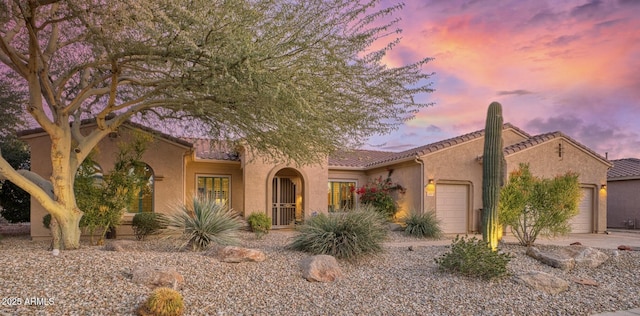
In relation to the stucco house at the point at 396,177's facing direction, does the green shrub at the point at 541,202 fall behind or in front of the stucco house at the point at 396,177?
in front

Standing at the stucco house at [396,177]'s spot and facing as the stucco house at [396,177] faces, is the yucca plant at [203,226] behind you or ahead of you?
ahead

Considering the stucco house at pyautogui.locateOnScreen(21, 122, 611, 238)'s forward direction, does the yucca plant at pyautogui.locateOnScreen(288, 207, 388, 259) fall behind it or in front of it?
in front

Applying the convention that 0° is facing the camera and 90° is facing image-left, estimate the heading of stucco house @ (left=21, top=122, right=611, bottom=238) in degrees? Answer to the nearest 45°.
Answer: approximately 0°

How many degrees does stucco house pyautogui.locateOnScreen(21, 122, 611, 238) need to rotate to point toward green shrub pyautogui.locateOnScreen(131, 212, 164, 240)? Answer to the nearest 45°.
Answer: approximately 45° to its right
